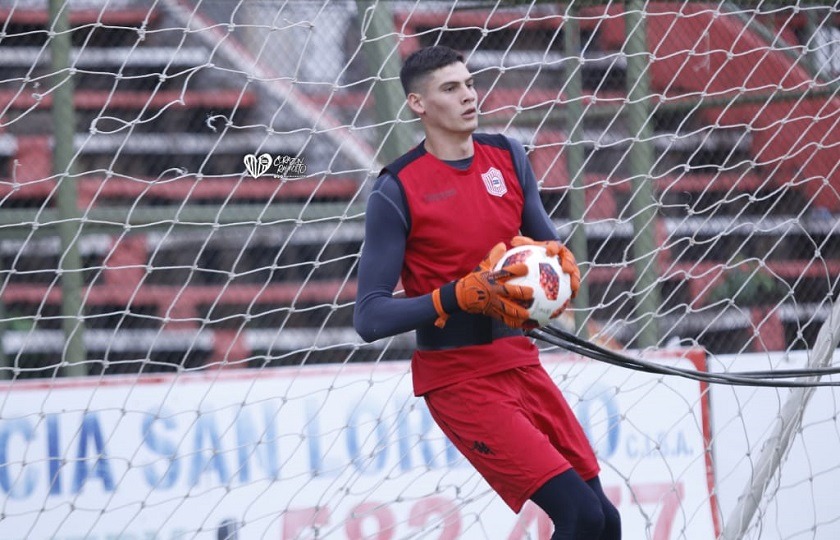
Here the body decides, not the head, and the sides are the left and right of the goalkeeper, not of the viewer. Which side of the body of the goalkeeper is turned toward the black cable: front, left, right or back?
left

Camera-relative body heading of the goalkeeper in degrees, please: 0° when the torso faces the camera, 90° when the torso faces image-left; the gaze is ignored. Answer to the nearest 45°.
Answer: approximately 315°
